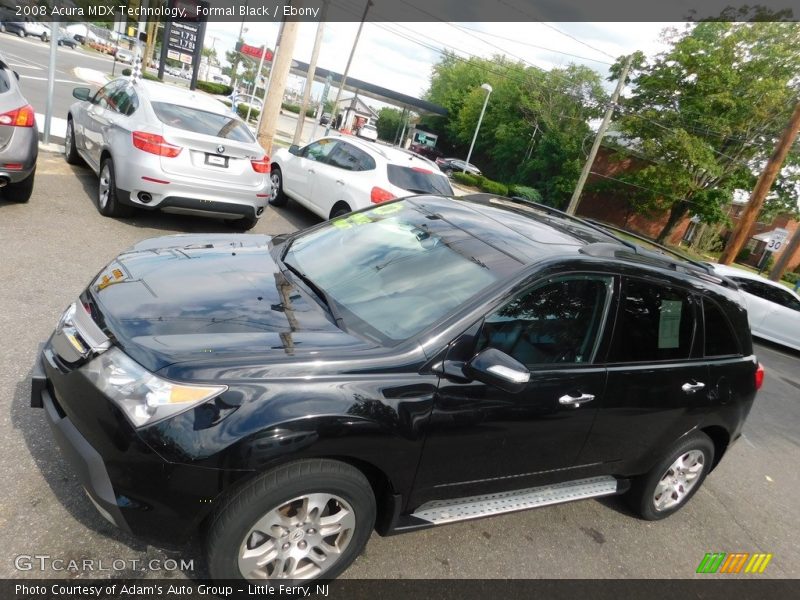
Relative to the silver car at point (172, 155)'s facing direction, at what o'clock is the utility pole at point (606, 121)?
The utility pole is roughly at 3 o'clock from the silver car.

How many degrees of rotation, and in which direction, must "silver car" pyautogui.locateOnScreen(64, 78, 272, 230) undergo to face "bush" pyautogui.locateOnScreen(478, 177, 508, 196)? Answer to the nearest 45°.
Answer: approximately 90° to its right

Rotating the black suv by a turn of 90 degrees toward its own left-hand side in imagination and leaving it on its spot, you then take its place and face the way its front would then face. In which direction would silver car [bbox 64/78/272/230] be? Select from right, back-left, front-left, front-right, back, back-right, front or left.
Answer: back

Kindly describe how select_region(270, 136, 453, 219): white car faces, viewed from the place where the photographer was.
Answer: facing away from the viewer and to the left of the viewer

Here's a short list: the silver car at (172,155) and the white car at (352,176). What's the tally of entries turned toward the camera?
0

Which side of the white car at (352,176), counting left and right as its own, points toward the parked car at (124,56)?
front

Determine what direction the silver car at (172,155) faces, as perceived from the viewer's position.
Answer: facing away from the viewer and to the left of the viewer

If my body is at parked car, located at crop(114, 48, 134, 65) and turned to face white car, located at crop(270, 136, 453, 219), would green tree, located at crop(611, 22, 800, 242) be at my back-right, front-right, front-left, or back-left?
front-left

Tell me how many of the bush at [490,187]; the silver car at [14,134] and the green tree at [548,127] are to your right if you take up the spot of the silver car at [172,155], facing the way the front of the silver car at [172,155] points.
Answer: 2

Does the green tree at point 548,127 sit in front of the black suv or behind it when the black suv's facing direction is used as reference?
behind

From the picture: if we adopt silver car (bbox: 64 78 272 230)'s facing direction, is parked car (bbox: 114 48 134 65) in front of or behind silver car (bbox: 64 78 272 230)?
in front

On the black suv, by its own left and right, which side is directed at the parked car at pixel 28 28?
right

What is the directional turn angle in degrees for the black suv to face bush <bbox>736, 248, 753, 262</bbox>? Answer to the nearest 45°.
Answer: approximately 180°

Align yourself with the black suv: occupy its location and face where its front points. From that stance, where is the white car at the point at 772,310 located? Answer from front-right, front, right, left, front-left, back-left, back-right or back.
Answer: back

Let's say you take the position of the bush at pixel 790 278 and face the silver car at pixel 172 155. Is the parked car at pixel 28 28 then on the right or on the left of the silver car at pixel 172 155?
right

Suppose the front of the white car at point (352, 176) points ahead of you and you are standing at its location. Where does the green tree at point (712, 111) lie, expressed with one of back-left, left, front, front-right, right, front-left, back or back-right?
right

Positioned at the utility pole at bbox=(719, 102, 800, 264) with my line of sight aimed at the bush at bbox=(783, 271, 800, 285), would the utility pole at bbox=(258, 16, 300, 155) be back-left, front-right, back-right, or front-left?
back-left
